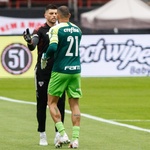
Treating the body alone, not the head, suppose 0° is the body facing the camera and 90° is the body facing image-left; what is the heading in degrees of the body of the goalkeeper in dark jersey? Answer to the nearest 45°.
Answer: approximately 315°

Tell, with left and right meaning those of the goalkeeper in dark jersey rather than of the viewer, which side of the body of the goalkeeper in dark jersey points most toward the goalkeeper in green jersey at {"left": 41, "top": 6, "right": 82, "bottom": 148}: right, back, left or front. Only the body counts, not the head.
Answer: front

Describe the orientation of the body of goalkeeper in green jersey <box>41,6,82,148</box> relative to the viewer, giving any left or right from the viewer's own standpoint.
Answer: facing away from the viewer and to the left of the viewer

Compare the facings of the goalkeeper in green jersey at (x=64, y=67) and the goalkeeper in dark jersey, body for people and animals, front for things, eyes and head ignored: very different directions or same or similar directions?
very different directions

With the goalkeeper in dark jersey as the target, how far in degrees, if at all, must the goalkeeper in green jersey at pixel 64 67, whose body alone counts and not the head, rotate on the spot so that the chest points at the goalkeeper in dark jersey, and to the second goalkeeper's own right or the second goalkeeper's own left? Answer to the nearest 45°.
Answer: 0° — they already face them
